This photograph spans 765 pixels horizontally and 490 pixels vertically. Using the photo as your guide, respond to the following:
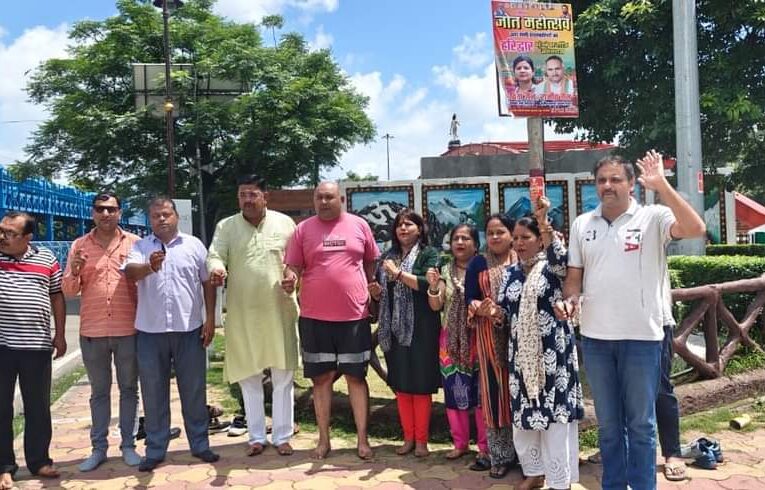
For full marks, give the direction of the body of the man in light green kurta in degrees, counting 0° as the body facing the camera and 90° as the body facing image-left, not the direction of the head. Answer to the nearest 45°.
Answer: approximately 0°

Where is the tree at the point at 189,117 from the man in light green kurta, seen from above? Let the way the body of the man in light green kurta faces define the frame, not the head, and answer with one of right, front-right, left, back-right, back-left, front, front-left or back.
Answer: back

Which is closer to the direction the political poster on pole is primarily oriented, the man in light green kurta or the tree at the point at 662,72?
the man in light green kurta

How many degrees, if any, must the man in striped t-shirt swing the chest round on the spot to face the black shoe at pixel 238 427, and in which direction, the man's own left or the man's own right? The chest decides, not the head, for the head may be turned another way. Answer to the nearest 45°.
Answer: approximately 90° to the man's own left

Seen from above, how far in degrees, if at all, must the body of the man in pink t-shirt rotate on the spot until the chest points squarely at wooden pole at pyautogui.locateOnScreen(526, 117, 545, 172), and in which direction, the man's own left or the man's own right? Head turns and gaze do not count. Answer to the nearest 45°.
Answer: approximately 135° to the man's own left

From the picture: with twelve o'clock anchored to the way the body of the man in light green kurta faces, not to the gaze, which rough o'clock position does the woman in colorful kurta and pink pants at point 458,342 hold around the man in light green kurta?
The woman in colorful kurta and pink pants is roughly at 10 o'clock from the man in light green kurta.
